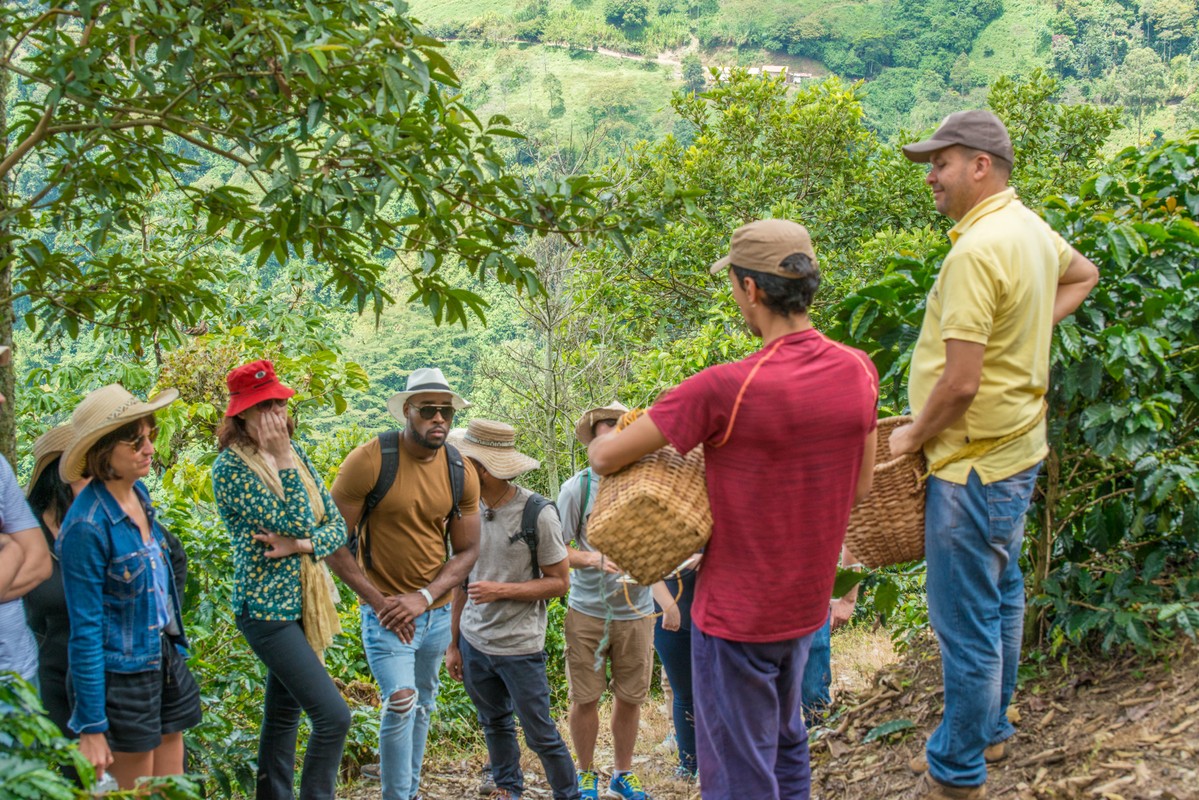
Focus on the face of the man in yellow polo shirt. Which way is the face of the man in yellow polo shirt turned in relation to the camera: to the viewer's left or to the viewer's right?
to the viewer's left

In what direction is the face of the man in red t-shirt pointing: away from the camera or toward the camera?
away from the camera

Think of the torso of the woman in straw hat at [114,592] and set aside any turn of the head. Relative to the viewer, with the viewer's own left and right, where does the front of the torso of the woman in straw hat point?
facing the viewer and to the right of the viewer

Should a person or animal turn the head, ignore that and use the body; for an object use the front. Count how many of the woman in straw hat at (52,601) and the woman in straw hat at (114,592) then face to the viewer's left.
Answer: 0

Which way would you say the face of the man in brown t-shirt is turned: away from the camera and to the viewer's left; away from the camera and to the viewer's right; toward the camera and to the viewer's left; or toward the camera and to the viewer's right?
toward the camera and to the viewer's right

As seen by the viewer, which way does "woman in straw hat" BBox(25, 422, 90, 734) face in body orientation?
to the viewer's right

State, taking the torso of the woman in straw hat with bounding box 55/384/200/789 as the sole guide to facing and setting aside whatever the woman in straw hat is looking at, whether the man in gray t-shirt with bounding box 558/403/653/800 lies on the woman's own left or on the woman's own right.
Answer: on the woman's own left

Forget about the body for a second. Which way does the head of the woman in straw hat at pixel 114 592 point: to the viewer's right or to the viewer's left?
to the viewer's right

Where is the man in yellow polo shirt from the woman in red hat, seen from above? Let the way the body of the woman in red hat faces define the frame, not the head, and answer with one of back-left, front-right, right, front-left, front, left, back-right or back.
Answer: front

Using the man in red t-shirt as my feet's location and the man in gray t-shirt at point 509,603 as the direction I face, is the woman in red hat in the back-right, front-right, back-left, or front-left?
front-left

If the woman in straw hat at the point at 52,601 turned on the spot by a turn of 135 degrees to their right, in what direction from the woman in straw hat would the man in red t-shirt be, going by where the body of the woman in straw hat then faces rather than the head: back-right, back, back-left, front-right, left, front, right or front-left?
left
